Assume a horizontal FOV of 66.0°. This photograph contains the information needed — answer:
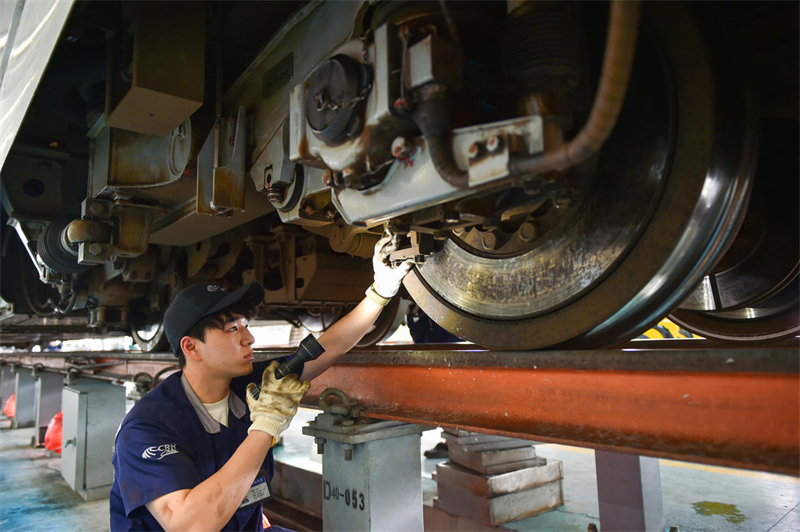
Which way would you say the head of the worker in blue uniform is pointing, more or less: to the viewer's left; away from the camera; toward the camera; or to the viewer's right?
to the viewer's right

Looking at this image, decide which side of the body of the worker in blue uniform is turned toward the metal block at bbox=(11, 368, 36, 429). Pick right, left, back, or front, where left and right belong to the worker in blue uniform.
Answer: back

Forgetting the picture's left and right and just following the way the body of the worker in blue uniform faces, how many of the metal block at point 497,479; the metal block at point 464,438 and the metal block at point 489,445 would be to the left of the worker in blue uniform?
3

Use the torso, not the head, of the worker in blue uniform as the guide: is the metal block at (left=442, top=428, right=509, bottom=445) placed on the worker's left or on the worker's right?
on the worker's left

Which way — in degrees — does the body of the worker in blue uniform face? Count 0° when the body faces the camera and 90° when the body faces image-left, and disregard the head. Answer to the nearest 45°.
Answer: approximately 315°

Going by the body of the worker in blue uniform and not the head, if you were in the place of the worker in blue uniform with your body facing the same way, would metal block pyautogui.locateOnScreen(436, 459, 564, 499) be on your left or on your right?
on your left

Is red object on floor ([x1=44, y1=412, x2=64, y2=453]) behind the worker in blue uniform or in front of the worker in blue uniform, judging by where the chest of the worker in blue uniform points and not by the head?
behind

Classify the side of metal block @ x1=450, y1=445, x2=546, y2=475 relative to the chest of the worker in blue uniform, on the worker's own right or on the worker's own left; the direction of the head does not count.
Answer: on the worker's own left

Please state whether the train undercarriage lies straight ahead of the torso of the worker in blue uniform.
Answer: yes

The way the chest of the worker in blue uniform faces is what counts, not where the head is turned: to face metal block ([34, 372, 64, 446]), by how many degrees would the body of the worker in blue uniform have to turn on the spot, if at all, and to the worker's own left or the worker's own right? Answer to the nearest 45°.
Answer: approximately 135° to the worker's own left
